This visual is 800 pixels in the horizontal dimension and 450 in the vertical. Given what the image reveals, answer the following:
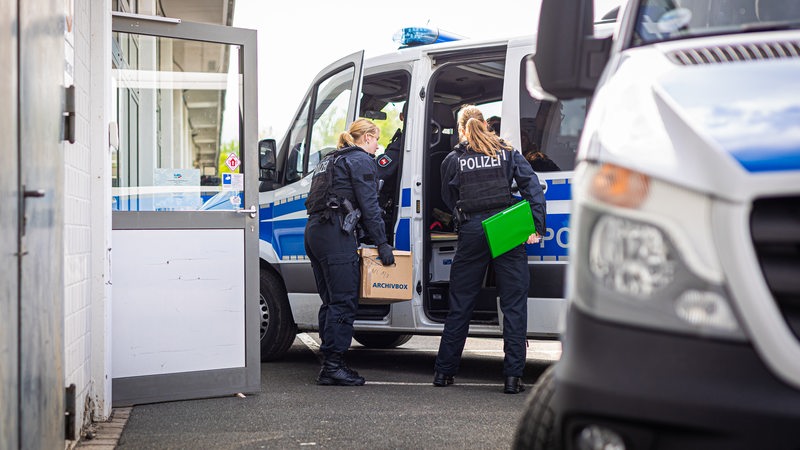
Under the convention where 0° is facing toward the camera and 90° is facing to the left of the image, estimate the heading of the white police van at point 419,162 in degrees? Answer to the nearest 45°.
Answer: approximately 90°

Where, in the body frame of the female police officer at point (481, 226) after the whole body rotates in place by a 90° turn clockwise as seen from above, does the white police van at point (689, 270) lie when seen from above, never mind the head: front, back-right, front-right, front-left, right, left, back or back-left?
right

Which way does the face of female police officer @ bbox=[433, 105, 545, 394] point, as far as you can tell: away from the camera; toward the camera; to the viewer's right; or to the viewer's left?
away from the camera

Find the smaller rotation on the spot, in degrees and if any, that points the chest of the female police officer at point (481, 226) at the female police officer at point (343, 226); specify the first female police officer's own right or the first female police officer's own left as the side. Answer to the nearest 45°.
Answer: approximately 90° to the first female police officer's own left

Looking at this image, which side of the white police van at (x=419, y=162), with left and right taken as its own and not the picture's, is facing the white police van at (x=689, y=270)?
left

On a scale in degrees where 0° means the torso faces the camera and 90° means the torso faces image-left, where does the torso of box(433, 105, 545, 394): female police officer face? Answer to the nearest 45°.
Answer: approximately 180°

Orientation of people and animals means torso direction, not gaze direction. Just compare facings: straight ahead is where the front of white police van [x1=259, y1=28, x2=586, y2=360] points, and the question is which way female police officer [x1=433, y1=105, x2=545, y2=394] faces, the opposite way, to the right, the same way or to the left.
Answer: to the right

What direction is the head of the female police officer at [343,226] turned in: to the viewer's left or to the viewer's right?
to the viewer's right
